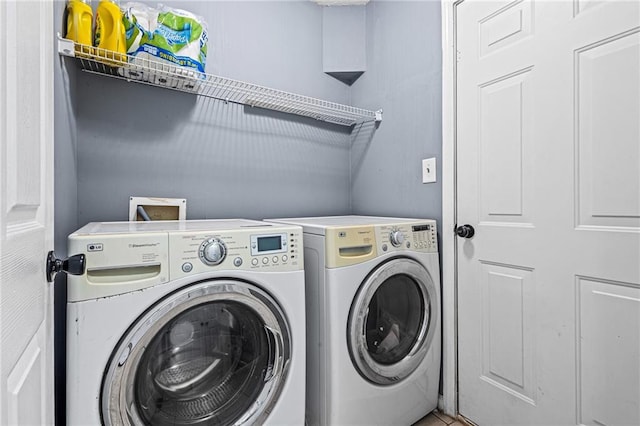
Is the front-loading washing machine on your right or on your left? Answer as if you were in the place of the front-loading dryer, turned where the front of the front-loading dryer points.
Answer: on your right

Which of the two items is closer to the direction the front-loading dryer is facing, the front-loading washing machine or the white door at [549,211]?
the white door

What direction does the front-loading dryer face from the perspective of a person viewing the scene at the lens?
facing the viewer and to the right of the viewer

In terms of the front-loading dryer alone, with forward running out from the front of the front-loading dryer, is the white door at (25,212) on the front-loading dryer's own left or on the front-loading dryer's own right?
on the front-loading dryer's own right

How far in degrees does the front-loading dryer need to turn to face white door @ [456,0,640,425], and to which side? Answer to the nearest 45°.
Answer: approximately 45° to its left
